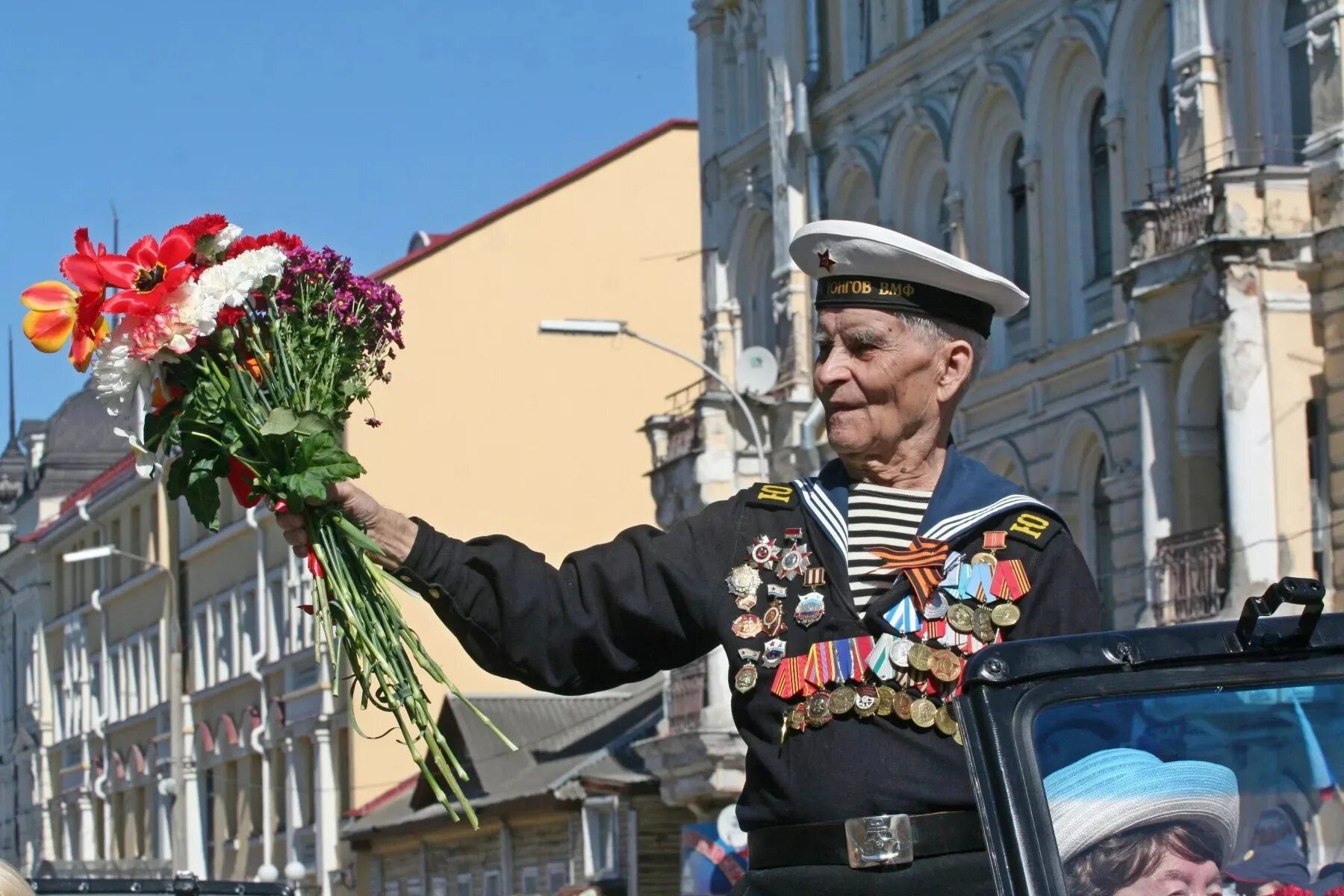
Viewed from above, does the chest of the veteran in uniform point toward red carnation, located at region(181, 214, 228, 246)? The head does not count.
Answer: no

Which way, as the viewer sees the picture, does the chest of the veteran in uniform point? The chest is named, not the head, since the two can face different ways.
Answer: toward the camera

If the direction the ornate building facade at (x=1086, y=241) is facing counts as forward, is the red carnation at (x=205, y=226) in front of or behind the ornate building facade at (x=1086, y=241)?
in front

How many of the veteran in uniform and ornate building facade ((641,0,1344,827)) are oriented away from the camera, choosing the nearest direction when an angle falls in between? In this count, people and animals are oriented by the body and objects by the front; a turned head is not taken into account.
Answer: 0

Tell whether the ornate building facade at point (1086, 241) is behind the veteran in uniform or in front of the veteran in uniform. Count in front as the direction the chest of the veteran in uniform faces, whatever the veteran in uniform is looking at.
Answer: behind

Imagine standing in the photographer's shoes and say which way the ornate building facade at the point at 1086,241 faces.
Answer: facing the viewer and to the left of the viewer

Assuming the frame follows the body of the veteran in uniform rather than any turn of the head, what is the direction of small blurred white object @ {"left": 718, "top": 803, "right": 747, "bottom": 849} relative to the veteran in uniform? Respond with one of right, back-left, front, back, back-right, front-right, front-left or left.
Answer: back

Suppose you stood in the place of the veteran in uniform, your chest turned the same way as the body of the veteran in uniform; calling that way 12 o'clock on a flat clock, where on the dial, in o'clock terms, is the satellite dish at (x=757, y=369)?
The satellite dish is roughly at 6 o'clock from the veteran in uniform.

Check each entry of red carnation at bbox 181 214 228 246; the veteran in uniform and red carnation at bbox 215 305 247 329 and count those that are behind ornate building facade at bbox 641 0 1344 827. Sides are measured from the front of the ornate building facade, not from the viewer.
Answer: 0
